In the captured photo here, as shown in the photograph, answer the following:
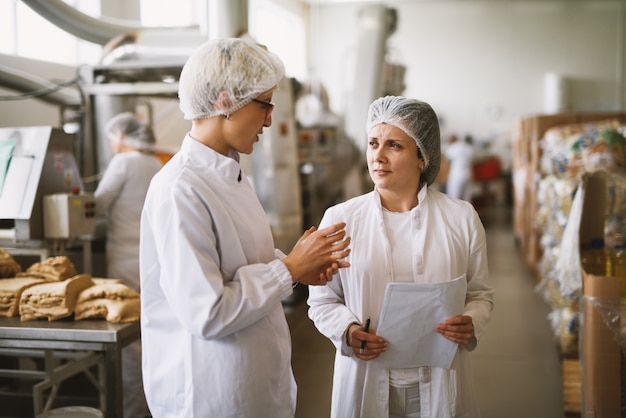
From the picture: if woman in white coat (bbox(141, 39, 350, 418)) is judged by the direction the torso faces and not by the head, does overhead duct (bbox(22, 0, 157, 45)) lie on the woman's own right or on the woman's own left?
on the woman's own left

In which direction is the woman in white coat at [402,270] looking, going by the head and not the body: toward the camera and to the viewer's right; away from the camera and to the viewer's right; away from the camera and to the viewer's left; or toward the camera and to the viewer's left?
toward the camera and to the viewer's left

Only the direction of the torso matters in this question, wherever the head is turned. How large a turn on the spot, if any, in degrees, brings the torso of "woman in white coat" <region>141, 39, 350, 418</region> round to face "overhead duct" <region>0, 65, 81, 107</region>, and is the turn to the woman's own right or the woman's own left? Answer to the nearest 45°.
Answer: approximately 135° to the woman's own left

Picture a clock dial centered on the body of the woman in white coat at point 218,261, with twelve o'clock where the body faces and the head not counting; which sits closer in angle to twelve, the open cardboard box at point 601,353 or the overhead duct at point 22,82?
the open cardboard box

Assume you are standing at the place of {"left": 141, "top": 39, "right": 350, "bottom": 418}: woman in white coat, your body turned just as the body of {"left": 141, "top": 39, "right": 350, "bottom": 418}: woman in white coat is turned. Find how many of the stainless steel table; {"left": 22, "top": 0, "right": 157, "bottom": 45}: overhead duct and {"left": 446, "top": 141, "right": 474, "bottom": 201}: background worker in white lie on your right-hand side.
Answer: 0

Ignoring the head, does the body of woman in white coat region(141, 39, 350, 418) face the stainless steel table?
no

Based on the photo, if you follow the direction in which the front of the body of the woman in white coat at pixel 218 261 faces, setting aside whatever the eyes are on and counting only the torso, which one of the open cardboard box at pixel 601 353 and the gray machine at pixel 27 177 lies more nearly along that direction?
the open cardboard box

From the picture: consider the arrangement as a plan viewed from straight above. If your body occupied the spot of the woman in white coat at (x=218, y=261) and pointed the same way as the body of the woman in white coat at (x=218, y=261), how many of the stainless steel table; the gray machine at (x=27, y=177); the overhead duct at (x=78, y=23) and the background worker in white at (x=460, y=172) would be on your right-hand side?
0

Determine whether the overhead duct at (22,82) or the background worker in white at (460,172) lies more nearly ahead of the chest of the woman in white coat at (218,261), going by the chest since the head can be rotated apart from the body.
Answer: the background worker in white

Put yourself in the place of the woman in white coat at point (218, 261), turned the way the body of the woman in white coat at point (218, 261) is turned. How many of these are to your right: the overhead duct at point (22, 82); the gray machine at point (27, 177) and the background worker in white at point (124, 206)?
0

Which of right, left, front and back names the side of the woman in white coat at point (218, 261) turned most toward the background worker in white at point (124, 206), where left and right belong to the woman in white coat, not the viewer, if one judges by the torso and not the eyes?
left

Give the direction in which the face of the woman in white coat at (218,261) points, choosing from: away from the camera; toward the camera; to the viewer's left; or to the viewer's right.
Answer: to the viewer's right

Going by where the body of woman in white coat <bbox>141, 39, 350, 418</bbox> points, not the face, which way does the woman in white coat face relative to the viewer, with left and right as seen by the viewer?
facing to the right of the viewer
